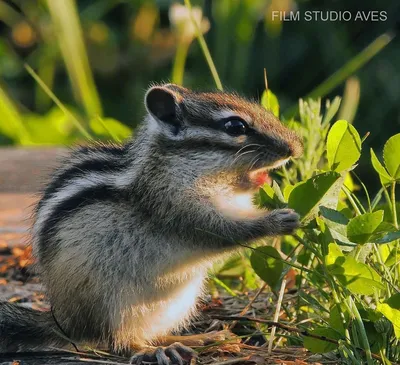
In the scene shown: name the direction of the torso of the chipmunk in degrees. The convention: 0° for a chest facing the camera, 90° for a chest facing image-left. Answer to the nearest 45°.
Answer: approximately 270°

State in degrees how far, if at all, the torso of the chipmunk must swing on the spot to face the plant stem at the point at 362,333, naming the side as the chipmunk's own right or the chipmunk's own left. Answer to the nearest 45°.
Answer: approximately 45° to the chipmunk's own right

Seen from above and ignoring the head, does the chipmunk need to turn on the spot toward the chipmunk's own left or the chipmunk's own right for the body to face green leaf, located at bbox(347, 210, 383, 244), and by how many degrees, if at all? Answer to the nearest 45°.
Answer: approximately 45° to the chipmunk's own right

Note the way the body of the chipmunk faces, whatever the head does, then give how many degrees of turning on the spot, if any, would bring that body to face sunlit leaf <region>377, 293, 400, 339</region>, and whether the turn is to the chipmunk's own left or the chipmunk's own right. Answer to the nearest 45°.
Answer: approximately 45° to the chipmunk's own right
